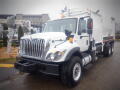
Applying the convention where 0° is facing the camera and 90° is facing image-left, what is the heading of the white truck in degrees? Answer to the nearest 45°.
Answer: approximately 45°
